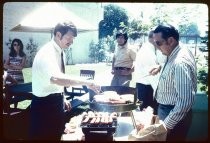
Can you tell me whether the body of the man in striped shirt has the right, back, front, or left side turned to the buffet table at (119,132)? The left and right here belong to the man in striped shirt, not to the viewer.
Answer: front

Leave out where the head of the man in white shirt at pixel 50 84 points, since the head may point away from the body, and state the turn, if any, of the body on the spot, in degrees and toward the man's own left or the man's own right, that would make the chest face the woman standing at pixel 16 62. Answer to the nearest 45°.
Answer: approximately 90° to the man's own left

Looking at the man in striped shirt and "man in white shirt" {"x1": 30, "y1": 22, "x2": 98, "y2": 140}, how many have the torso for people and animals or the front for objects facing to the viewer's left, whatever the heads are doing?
1

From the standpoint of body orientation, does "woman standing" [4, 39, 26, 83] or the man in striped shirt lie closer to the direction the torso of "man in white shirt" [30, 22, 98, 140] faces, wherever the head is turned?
the man in striped shirt

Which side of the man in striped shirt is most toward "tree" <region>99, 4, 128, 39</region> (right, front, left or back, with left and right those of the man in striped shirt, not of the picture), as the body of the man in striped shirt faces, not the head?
right

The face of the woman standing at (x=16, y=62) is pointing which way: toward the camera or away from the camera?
toward the camera

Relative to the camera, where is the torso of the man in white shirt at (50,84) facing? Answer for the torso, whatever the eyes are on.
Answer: to the viewer's right

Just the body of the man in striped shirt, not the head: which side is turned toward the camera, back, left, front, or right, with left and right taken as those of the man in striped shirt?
left

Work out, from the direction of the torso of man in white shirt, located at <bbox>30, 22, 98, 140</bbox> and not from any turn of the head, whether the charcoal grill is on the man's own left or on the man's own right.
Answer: on the man's own right

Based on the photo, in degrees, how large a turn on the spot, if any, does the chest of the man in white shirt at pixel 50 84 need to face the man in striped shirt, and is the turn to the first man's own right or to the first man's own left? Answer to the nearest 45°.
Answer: approximately 45° to the first man's own right

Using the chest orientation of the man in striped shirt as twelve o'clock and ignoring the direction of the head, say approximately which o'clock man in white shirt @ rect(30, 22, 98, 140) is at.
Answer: The man in white shirt is roughly at 12 o'clock from the man in striped shirt.

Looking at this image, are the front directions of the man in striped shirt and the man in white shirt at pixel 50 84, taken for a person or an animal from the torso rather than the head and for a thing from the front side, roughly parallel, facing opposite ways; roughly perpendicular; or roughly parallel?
roughly parallel, facing opposite ways
